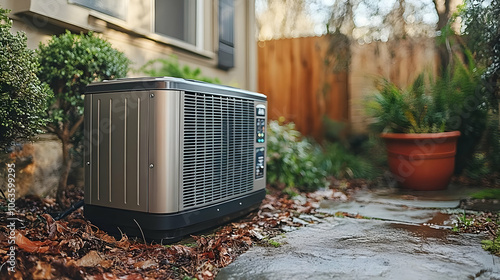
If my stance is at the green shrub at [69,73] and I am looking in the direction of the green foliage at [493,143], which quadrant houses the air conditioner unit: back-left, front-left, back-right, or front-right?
front-right

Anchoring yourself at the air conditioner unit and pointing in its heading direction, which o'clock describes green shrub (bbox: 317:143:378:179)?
The green shrub is roughly at 9 o'clock from the air conditioner unit.

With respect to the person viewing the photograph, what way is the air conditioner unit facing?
facing the viewer and to the right of the viewer

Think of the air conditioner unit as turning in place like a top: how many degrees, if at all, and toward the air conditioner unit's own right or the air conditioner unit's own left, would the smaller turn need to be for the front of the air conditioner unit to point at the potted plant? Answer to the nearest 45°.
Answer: approximately 90° to the air conditioner unit's own left

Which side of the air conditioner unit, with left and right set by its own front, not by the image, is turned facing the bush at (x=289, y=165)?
left

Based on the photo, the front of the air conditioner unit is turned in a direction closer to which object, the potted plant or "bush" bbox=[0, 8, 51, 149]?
the potted plant

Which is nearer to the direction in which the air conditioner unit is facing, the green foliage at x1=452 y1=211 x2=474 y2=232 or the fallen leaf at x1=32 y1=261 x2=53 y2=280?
the green foliage

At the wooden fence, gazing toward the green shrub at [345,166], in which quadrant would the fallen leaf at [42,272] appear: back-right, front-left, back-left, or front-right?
front-right

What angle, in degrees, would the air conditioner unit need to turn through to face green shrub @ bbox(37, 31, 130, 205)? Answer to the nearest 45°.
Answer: approximately 180°

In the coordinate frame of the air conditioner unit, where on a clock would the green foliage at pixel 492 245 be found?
The green foliage is roughly at 11 o'clock from the air conditioner unit.

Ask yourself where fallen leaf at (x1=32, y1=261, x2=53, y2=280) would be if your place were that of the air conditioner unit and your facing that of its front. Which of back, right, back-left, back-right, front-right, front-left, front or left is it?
right

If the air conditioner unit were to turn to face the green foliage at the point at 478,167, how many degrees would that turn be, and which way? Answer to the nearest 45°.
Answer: approximately 90° to its left

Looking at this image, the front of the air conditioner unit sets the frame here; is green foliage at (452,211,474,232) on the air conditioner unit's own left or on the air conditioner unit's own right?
on the air conditioner unit's own left

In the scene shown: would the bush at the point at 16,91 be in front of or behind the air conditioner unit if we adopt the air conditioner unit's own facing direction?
behind
